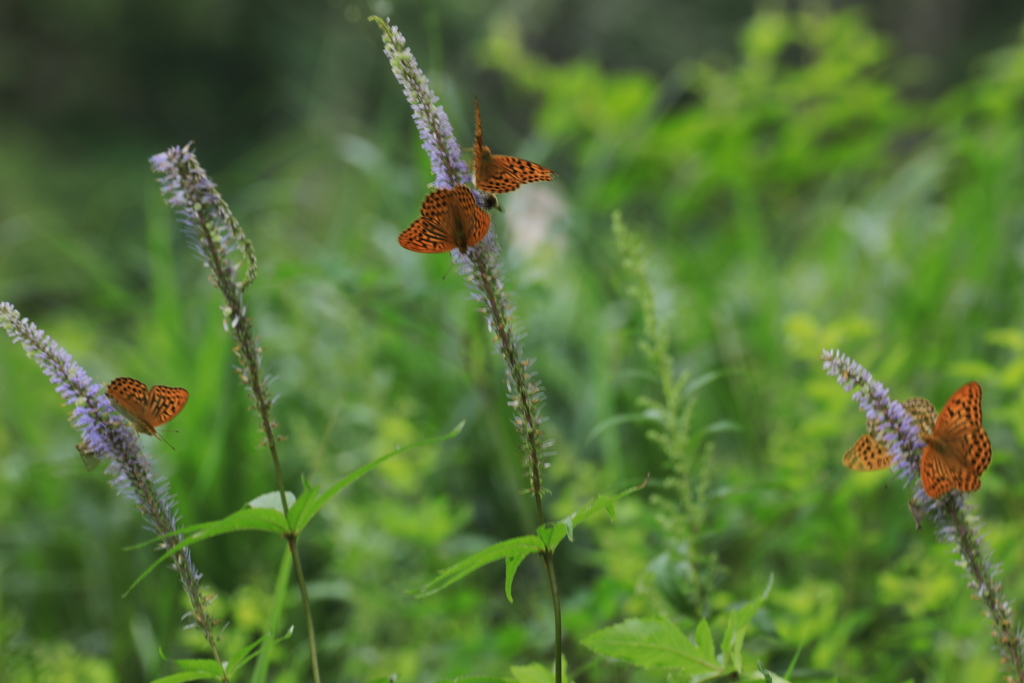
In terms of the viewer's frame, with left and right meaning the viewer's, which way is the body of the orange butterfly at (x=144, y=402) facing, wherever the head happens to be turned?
facing the viewer and to the right of the viewer
